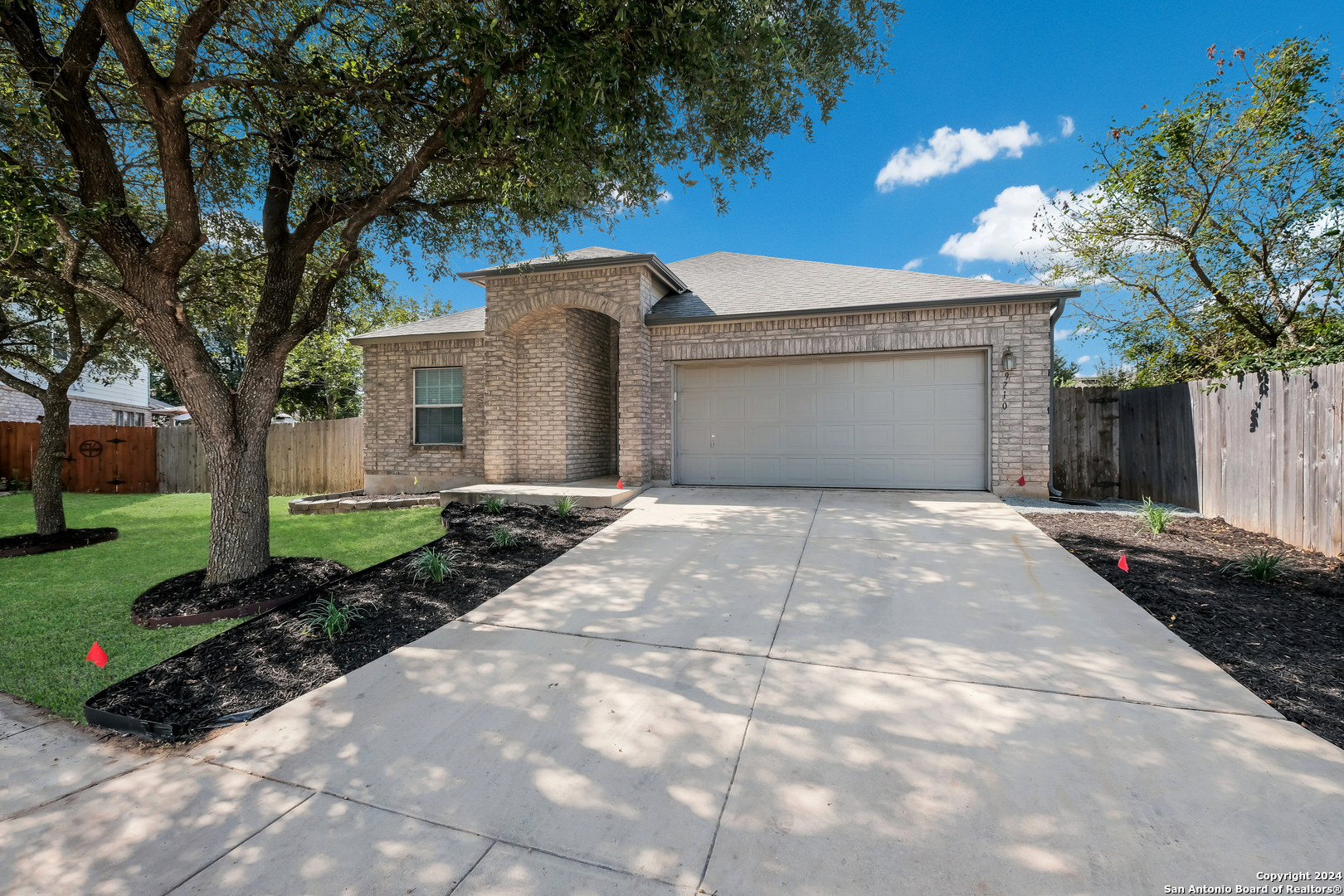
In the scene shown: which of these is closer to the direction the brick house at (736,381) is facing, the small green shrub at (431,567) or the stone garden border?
the small green shrub

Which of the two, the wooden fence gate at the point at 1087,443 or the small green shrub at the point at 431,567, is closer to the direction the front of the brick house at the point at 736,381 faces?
the small green shrub

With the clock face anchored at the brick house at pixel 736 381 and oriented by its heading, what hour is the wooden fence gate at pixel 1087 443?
The wooden fence gate is roughly at 9 o'clock from the brick house.

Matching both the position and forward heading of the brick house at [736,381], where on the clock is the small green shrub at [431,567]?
The small green shrub is roughly at 1 o'clock from the brick house.

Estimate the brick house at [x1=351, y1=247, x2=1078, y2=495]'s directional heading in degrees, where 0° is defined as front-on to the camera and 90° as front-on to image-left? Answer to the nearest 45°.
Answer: approximately 0°

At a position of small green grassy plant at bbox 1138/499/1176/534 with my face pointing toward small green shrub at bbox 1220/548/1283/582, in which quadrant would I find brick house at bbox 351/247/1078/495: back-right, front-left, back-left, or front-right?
back-right

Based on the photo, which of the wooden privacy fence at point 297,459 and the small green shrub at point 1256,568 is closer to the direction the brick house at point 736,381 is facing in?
the small green shrub

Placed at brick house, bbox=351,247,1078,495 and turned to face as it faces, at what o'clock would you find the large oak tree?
The large oak tree is roughly at 1 o'clock from the brick house.

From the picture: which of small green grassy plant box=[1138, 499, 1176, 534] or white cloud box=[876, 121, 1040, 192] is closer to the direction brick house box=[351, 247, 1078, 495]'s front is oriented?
the small green grassy plant

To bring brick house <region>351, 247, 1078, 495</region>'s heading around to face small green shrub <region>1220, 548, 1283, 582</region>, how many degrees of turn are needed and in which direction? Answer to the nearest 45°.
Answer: approximately 45° to its left

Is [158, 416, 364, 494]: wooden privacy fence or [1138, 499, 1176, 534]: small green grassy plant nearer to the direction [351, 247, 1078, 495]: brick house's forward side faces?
the small green grassy plant

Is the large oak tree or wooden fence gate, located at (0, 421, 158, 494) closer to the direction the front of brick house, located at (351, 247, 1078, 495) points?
the large oak tree

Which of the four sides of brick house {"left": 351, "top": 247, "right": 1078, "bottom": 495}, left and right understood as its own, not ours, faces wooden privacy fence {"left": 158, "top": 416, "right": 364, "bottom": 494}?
right
